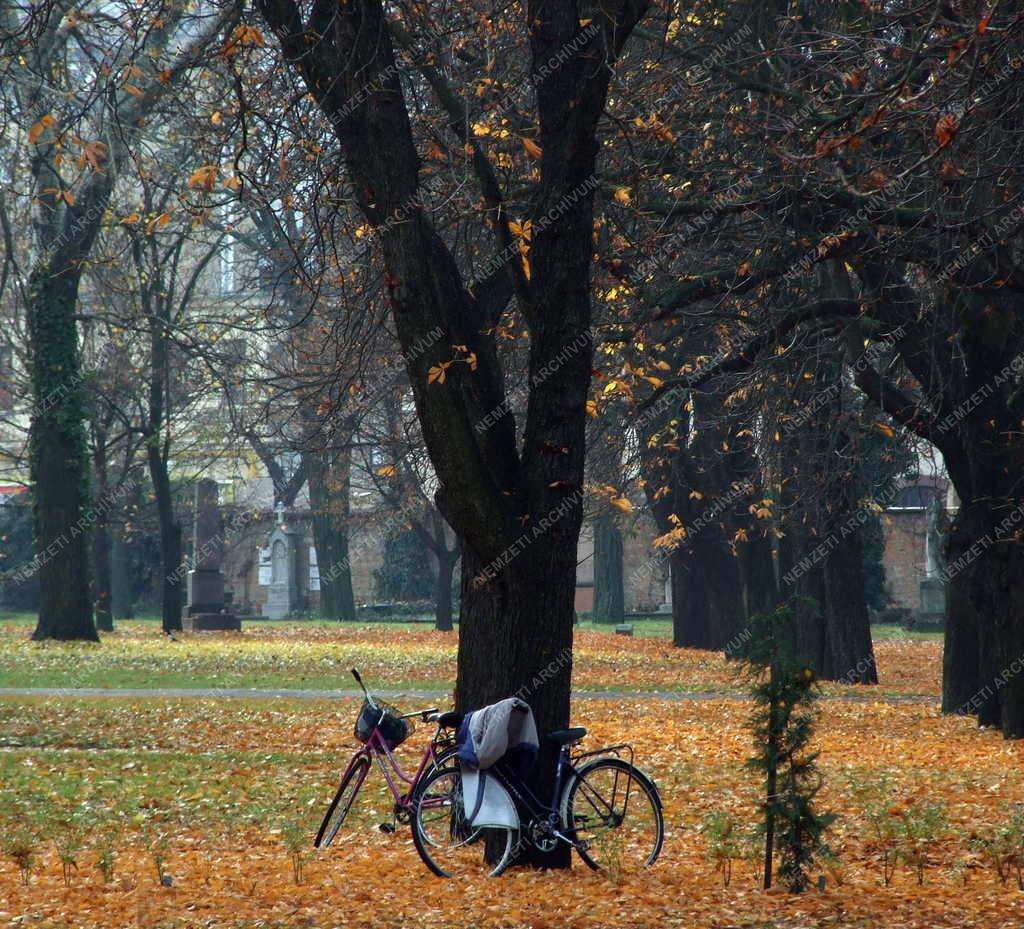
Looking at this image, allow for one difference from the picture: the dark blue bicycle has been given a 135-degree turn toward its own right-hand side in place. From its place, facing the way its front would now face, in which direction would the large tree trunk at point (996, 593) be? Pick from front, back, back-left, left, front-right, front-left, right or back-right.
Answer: front

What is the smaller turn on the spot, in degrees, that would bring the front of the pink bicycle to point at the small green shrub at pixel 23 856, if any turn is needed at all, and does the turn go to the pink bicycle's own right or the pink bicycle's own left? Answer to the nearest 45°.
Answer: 0° — it already faces it

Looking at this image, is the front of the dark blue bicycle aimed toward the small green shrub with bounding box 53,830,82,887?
yes

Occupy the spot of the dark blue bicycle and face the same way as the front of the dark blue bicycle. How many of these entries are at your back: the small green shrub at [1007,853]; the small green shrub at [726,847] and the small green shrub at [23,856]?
2

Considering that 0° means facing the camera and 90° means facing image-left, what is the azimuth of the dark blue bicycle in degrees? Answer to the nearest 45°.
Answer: approximately 90°

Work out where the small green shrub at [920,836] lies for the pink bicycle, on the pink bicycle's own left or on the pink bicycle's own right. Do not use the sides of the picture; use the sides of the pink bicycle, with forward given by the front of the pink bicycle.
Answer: on the pink bicycle's own left

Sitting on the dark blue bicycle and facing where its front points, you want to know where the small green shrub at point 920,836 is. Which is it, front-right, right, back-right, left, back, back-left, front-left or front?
back

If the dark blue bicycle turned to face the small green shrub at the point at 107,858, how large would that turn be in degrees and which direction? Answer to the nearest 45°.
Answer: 0° — it already faces it

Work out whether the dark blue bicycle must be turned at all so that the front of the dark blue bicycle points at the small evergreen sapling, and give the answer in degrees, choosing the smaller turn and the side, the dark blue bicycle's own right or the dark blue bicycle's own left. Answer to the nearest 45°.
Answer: approximately 135° to the dark blue bicycle's own left

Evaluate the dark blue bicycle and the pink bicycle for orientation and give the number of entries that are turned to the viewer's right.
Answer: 0

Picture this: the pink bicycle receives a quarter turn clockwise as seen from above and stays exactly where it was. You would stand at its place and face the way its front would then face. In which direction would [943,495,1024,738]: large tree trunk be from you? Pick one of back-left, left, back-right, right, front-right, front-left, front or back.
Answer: right

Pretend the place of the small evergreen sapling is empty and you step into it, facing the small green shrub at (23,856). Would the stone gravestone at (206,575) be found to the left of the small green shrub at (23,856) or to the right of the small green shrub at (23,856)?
right
